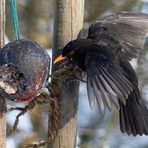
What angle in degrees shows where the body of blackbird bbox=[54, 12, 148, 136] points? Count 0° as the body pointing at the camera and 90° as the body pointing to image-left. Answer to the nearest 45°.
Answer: approximately 90°

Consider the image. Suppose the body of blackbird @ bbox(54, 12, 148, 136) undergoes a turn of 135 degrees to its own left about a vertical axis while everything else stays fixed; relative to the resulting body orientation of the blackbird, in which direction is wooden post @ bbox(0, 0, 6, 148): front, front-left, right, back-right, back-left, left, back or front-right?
right
